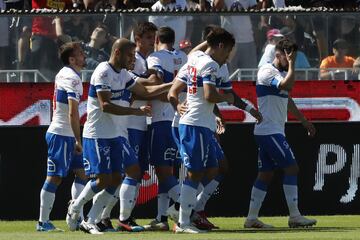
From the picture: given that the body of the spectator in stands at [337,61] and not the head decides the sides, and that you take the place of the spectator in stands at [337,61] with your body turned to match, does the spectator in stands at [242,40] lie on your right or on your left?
on your right

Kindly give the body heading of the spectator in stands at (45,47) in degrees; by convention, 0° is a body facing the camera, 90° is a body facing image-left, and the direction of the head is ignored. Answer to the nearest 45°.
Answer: approximately 0°

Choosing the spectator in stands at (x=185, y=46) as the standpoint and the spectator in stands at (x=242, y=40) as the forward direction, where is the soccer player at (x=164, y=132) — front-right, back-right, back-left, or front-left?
back-right

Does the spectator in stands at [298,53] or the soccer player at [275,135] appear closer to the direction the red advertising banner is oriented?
the soccer player

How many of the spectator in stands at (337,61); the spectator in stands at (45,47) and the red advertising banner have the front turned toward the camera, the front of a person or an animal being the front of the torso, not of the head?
3

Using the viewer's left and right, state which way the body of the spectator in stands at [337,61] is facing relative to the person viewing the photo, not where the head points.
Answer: facing the viewer

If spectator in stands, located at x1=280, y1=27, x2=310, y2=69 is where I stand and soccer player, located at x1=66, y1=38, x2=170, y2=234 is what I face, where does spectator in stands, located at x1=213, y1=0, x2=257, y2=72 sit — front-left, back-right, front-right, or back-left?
front-right

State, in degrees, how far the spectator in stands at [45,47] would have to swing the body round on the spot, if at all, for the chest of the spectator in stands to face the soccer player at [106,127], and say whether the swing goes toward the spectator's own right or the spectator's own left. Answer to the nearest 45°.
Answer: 0° — they already face them

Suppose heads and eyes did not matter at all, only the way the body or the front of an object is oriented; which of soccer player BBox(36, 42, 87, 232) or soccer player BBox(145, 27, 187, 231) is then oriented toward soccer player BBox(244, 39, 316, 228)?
soccer player BBox(36, 42, 87, 232)

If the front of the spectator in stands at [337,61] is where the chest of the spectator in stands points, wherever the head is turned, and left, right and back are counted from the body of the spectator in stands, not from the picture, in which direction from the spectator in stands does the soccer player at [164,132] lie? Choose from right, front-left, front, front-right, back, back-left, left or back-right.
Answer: front-right

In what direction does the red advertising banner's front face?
toward the camera
